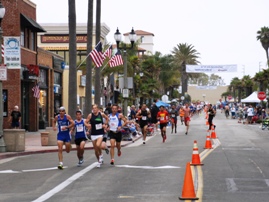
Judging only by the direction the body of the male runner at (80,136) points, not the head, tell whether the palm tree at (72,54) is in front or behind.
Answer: behind

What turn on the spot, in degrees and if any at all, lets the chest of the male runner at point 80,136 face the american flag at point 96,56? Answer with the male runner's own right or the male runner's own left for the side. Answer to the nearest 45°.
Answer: approximately 180°

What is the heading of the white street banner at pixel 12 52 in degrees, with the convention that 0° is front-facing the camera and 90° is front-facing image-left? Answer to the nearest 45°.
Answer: approximately 0°

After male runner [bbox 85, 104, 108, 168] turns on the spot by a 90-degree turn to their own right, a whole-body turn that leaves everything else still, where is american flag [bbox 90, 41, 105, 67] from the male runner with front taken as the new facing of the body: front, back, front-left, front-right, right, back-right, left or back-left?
right

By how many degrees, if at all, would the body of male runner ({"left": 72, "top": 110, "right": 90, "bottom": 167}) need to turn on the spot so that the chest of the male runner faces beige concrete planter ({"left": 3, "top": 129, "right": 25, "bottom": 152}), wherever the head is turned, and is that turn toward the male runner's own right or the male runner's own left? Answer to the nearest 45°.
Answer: approximately 135° to the male runner's own right

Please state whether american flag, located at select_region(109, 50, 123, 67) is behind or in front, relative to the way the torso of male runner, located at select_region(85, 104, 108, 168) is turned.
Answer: behind

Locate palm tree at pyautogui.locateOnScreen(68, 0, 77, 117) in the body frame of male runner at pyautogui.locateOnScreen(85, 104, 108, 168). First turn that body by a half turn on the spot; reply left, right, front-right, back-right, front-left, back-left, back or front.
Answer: front

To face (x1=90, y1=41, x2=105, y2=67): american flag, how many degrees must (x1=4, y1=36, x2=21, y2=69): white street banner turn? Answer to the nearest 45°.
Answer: approximately 135° to its left
